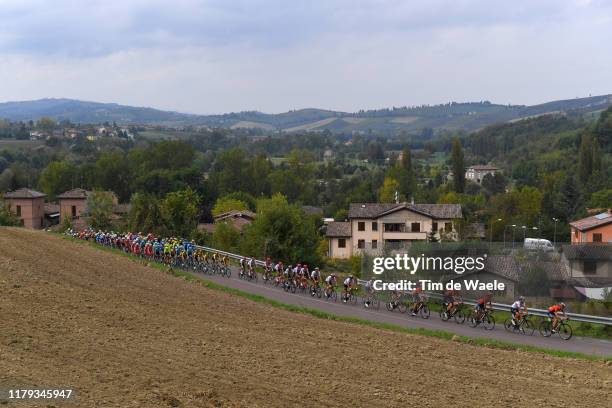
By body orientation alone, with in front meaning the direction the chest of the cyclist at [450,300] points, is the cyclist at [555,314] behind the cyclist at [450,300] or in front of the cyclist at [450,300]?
in front

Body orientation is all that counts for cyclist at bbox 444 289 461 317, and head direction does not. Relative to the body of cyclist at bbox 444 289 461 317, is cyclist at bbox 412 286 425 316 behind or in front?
behind

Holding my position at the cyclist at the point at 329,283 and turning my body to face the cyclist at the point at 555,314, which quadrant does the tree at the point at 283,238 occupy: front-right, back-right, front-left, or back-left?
back-left

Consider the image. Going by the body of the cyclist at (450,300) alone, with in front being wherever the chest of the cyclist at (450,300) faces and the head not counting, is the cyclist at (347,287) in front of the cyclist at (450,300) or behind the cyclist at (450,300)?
behind

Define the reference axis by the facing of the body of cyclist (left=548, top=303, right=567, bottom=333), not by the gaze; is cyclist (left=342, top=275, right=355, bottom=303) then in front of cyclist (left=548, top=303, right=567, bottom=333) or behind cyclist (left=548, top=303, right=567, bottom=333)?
behind

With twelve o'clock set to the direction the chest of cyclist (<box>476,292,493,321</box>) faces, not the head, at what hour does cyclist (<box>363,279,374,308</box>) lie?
cyclist (<box>363,279,374,308</box>) is roughly at 7 o'clock from cyclist (<box>476,292,493,321</box>).

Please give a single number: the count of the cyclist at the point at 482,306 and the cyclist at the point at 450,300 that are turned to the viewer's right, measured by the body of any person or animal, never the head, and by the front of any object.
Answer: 2

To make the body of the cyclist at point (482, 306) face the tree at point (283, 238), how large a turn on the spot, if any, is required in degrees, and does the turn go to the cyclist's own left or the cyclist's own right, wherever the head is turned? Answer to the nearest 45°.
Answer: approximately 135° to the cyclist's own left

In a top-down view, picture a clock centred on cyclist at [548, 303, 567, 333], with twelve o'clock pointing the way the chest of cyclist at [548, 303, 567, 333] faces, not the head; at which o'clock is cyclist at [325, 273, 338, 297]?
cyclist at [325, 273, 338, 297] is roughly at 7 o'clock from cyclist at [548, 303, 567, 333].

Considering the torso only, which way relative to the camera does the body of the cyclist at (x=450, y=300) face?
to the viewer's right

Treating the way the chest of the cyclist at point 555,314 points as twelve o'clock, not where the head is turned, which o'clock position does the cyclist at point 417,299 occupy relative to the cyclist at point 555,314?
the cyclist at point 417,299 is roughly at 7 o'clock from the cyclist at point 555,314.

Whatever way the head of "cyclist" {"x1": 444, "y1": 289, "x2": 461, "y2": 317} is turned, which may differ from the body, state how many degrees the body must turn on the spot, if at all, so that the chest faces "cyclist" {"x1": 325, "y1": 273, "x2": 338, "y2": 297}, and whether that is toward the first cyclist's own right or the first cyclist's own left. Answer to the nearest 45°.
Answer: approximately 135° to the first cyclist's own left

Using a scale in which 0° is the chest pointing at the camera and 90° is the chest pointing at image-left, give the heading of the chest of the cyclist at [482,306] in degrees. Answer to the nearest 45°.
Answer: approximately 270°

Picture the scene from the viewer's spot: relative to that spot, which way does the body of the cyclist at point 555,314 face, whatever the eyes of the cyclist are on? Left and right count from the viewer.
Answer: facing to the right of the viewer

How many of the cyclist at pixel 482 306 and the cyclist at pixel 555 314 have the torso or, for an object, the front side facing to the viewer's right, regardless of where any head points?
2

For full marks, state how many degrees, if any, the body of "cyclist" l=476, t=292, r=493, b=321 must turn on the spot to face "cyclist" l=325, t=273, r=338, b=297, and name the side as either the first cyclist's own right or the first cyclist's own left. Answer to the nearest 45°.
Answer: approximately 135° to the first cyclist's own left

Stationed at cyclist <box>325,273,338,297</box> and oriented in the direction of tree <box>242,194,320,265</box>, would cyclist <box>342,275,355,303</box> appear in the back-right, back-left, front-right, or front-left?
back-right
